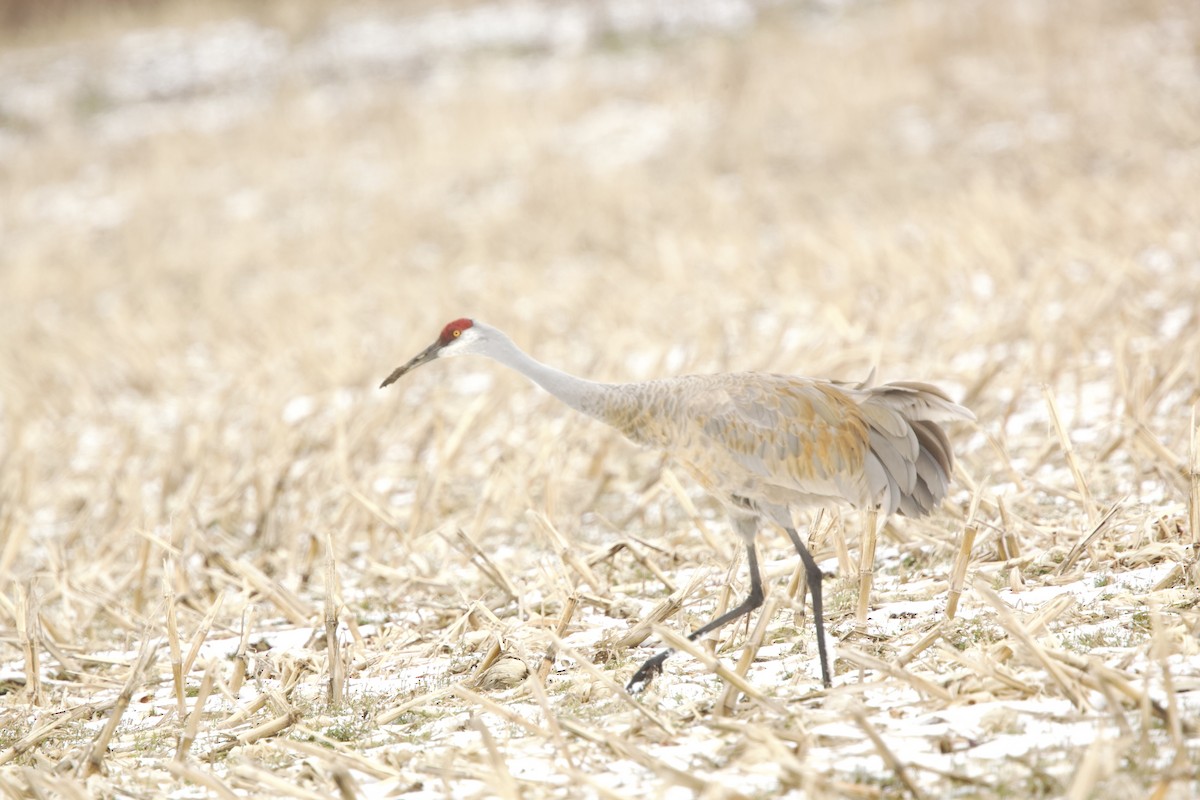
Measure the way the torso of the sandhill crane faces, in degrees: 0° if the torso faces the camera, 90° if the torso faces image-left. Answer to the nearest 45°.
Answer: approximately 90°
